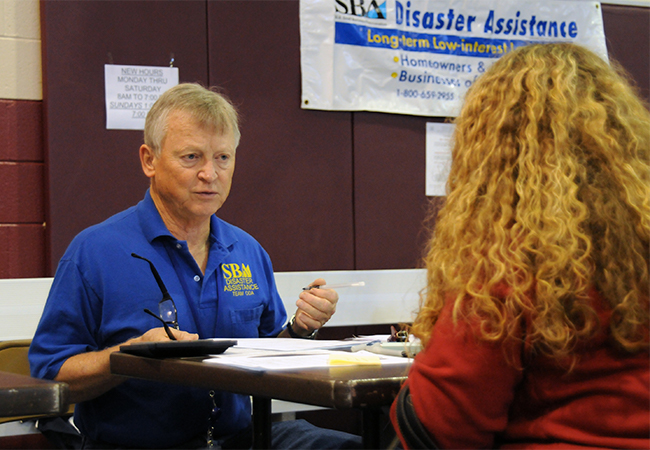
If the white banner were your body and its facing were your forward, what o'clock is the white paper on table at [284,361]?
The white paper on table is roughly at 12 o'clock from the white banner.

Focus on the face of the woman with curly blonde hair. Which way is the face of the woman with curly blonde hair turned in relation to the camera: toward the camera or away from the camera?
away from the camera

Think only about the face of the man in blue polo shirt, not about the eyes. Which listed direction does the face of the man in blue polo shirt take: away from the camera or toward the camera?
toward the camera

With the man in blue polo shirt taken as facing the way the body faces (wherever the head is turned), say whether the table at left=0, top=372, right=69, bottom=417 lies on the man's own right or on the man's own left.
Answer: on the man's own right

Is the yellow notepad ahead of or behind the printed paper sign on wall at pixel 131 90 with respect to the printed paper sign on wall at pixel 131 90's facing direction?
ahead

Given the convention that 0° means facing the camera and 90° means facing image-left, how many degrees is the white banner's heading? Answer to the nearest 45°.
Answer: approximately 0°

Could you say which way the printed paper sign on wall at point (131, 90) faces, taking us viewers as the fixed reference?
facing the viewer

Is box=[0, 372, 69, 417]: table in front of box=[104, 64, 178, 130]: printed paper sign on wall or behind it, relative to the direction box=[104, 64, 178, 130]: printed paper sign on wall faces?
in front

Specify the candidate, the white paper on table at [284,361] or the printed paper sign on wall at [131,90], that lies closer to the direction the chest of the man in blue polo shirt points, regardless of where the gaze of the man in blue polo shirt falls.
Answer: the white paper on table

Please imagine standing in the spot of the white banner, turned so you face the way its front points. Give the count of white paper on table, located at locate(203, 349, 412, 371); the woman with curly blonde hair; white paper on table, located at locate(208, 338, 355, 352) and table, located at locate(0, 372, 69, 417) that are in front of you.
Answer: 4

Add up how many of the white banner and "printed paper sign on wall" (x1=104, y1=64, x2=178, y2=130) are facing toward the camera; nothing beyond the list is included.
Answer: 2

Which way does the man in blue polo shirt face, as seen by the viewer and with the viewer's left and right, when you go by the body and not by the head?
facing the viewer and to the right of the viewer

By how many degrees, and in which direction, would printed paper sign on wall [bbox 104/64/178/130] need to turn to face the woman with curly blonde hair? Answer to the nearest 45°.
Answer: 0° — it already faces them

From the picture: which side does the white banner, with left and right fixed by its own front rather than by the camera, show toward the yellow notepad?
front

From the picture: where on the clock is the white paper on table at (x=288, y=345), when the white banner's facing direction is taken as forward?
The white paper on table is roughly at 12 o'clock from the white banner.
